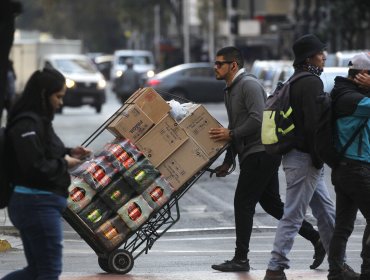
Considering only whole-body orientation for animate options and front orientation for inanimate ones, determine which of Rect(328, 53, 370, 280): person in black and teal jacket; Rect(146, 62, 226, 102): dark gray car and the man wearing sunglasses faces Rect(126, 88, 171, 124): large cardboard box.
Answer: the man wearing sunglasses

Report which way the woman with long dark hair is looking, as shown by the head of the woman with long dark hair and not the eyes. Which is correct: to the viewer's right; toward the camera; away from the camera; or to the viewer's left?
to the viewer's right

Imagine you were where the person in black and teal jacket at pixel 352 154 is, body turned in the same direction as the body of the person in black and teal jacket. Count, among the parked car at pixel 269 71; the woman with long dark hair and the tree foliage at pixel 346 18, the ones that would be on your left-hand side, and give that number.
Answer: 2

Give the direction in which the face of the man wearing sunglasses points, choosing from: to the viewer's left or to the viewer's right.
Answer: to the viewer's left

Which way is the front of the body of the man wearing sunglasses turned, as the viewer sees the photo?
to the viewer's left

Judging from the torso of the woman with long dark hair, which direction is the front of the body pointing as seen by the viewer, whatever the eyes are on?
to the viewer's right

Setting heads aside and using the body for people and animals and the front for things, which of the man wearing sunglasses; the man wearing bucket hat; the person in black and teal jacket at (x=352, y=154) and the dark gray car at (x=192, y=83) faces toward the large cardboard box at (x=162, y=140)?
the man wearing sunglasses

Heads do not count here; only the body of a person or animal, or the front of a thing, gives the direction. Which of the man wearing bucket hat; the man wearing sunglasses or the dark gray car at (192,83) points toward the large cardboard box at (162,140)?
the man wearing sunglasses
